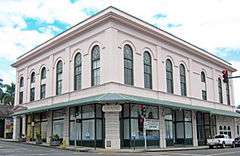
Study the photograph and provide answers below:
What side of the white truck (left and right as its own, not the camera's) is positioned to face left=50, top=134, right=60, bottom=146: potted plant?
front

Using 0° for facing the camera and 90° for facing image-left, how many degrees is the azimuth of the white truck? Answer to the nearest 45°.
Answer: approximately 45°

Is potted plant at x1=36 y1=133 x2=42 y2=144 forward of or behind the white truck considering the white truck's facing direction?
forward
